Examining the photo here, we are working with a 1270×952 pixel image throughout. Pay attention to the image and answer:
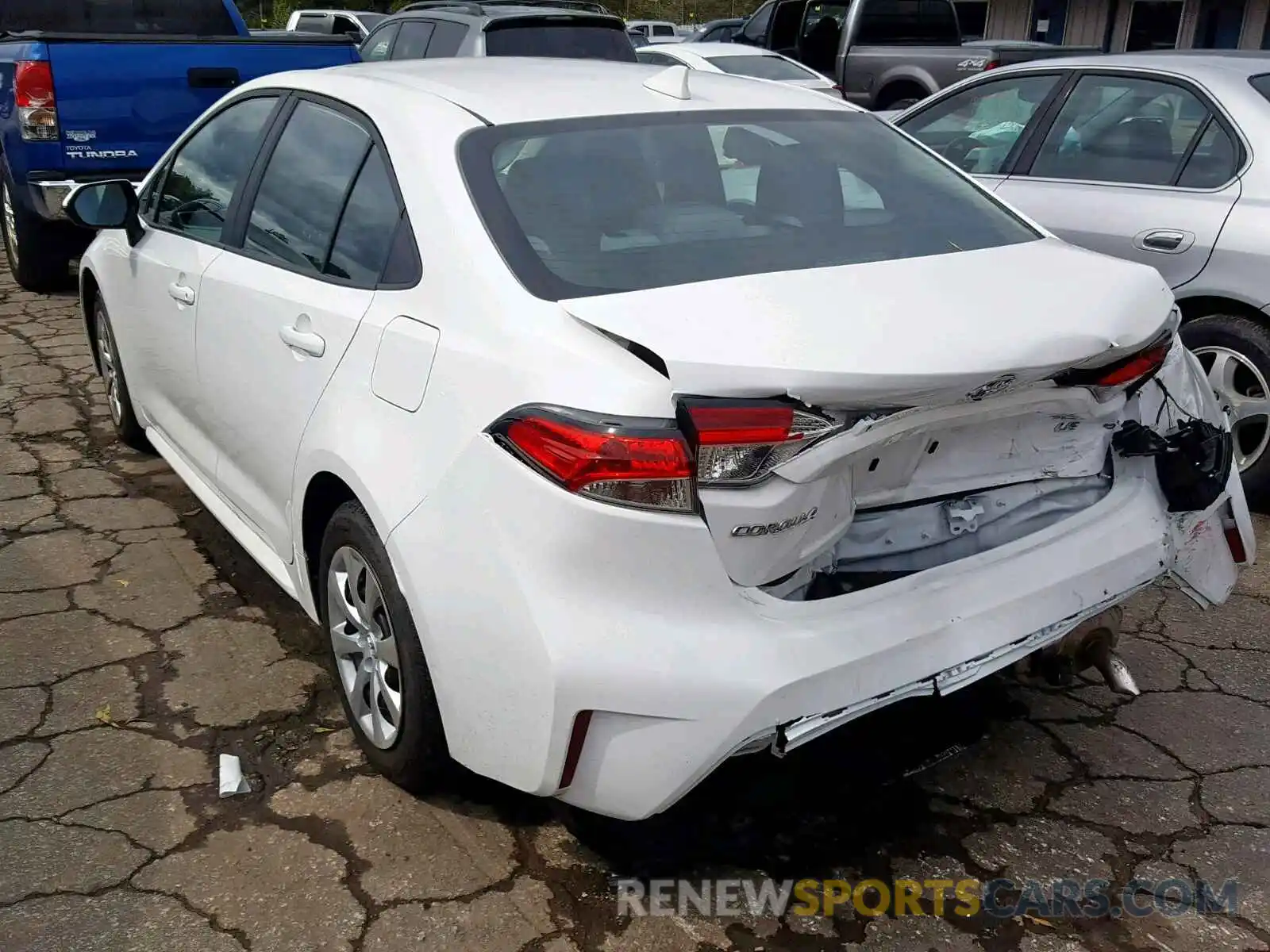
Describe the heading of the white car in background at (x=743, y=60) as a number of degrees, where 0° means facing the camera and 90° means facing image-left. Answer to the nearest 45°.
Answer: approximately 135°

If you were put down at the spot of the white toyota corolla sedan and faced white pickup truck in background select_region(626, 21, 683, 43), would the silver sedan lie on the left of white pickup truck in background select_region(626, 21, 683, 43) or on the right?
right

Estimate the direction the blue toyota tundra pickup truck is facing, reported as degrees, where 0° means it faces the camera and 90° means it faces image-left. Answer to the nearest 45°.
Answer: approximately 135°

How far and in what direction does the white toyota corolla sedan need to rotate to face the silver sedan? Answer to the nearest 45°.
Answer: approximately 90° to its right

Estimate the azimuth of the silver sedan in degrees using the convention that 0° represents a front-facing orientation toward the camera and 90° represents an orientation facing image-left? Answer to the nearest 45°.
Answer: approximately 135°

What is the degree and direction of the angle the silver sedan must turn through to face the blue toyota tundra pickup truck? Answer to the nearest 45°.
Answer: approximately 45° to its left

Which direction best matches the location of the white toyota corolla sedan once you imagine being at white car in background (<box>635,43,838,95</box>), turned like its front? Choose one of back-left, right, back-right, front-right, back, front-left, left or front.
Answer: back-left

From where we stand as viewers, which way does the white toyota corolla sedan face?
facing away from the viewer and to the left of the viewer

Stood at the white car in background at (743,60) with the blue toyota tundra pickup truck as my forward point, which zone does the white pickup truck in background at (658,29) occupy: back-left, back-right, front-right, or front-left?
back-right
